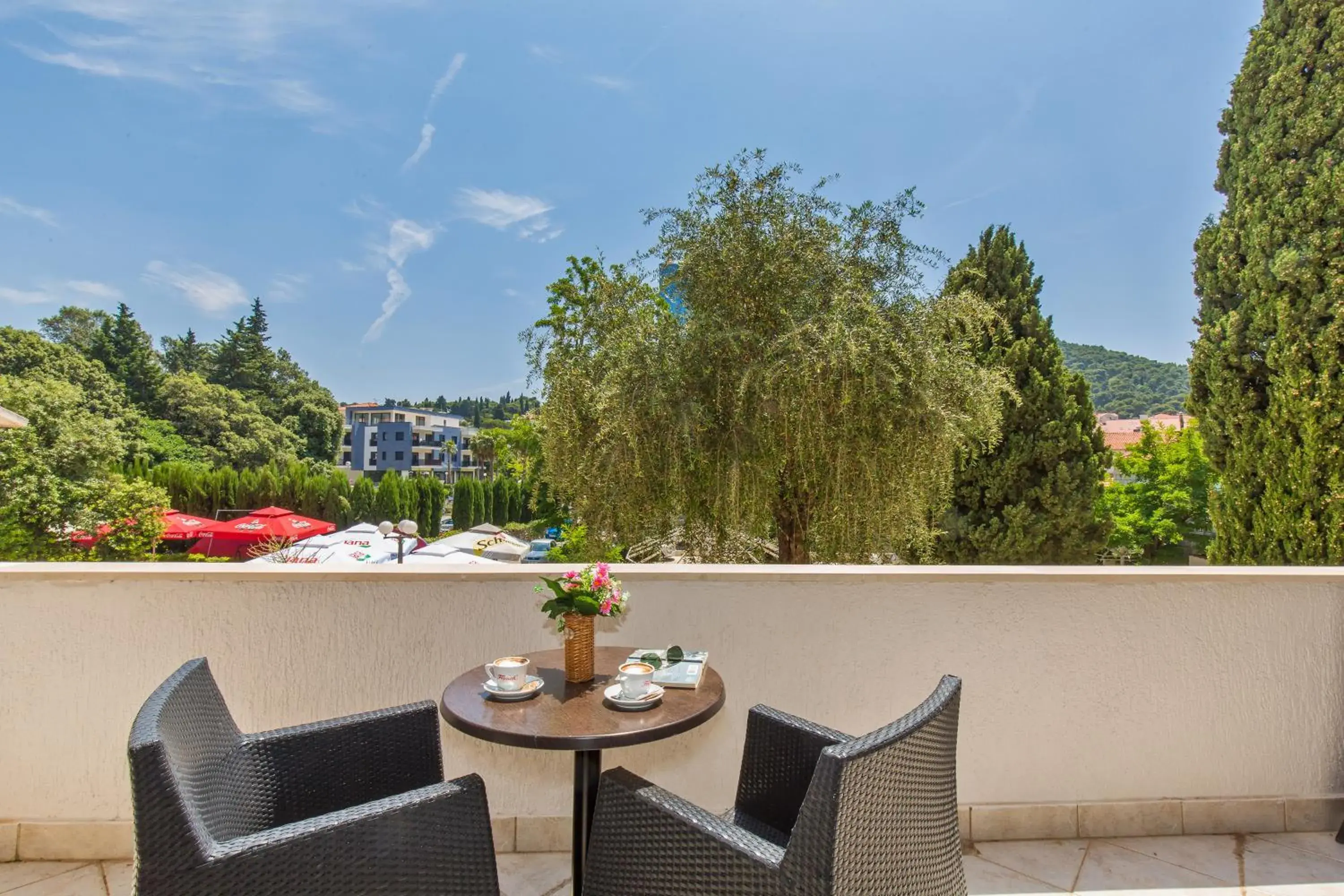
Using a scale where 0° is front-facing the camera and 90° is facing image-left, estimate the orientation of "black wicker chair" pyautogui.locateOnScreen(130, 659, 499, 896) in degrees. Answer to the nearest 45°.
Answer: approximately 270°

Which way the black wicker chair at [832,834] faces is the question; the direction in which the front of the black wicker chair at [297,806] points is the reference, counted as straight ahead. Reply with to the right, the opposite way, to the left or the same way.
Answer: to the left

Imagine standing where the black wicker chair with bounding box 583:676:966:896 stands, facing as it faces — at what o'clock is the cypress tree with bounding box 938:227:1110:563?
The cypress tree is roughly at 2 o'clock from the black wicker chair.

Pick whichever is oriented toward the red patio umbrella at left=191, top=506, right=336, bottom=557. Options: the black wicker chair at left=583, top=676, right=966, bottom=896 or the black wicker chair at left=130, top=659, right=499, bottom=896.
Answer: the black wicker chair at left=583, top=676, right=966, bottom=896

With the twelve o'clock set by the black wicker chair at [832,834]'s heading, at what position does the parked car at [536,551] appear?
The parked car is roughly at 1 o'clock from the black wicker chair.

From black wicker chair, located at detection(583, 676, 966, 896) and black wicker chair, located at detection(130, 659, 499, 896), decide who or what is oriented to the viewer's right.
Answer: black wicker chair, located at detection(130, 659, 499, 896)

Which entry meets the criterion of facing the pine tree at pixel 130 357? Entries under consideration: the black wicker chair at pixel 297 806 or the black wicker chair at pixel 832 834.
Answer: the black wicker chair at pixel 832 834

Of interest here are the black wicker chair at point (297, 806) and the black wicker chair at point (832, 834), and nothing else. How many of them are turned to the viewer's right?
1

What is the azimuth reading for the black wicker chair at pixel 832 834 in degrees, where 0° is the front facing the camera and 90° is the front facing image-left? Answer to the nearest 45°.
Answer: approximately 135°

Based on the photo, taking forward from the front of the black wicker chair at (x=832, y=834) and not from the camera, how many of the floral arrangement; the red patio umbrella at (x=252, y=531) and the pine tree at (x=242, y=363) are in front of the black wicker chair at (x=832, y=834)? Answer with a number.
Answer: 3

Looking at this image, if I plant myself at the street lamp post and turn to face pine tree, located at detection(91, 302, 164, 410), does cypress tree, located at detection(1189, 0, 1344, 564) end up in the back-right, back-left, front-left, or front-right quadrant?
back-right

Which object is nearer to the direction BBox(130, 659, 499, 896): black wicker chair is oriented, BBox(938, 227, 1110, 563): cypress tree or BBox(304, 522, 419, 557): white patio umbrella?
the cypress tree

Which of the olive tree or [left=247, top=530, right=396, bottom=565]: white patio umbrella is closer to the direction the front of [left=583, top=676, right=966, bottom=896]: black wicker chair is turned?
the white patio umbrella
